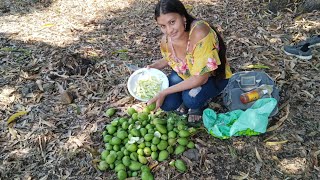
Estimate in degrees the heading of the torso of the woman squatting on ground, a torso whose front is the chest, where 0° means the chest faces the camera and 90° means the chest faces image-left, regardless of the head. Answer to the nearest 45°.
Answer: approximately 45°

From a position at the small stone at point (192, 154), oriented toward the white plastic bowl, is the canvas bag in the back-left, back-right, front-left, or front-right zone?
front-right

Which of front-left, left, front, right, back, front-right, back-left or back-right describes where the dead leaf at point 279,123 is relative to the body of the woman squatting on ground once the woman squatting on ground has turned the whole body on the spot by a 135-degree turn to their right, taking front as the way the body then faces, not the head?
right

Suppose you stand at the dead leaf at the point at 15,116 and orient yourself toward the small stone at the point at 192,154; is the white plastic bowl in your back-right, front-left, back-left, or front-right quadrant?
front-left

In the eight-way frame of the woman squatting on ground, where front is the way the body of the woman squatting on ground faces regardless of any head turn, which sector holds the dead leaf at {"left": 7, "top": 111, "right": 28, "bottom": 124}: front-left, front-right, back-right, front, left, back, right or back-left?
front-right

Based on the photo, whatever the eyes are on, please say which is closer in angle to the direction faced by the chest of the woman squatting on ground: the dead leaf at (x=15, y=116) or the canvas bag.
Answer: the dead leaf
